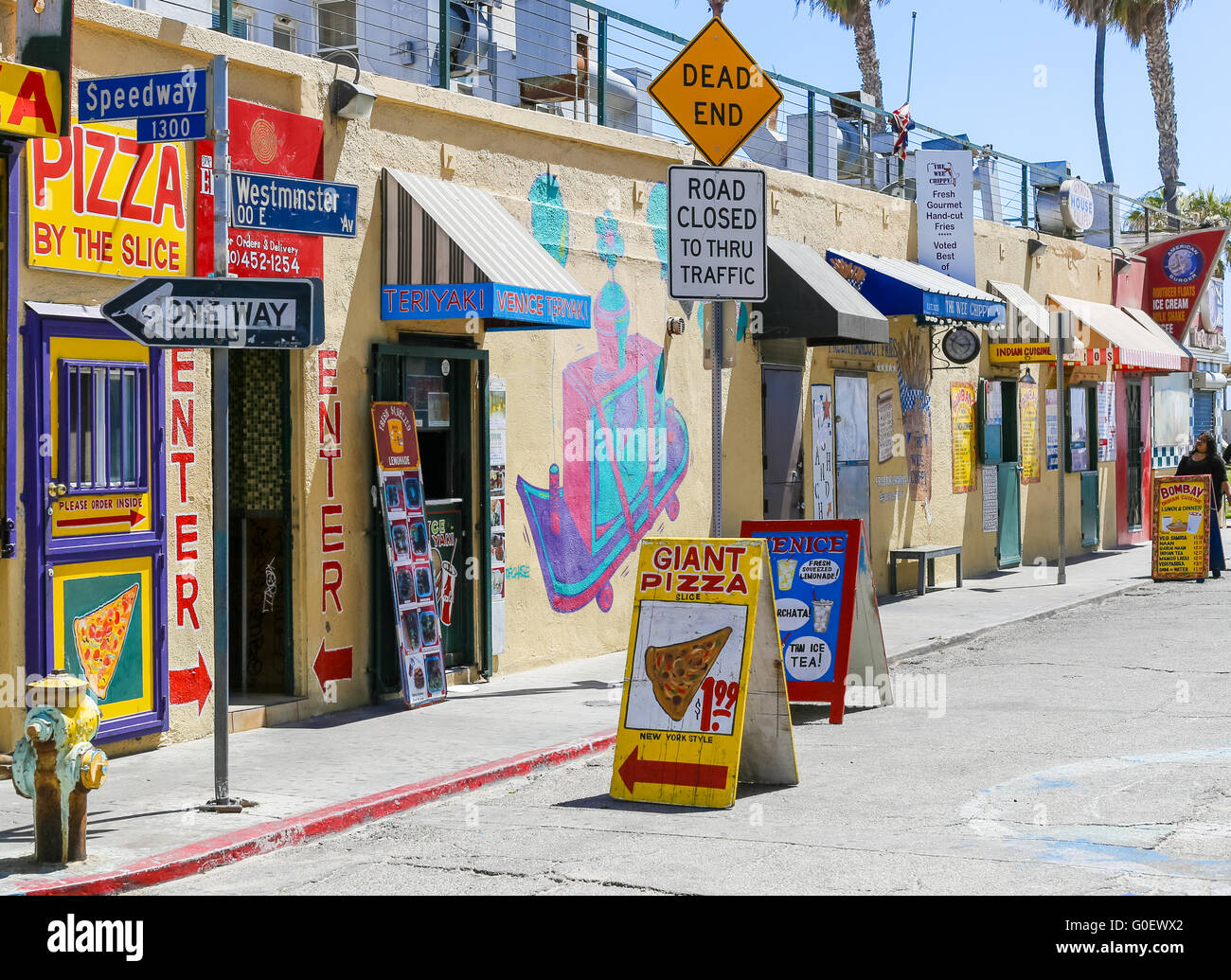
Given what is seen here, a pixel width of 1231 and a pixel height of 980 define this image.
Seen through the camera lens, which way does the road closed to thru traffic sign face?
facing the viewer

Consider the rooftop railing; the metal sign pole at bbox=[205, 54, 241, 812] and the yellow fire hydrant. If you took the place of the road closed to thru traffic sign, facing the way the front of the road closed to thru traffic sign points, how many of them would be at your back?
1

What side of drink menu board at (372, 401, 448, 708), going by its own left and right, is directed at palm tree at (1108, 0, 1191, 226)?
left

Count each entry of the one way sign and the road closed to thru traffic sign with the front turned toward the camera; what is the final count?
2

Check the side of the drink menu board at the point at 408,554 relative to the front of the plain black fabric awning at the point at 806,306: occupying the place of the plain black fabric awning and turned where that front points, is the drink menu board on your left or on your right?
on your right

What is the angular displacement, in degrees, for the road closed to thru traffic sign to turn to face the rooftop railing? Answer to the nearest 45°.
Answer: approximately 180°

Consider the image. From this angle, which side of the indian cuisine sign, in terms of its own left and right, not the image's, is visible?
front

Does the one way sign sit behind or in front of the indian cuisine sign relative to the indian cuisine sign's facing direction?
in front

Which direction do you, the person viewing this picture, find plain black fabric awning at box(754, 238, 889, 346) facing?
facing the viewer and to the right of the viewer

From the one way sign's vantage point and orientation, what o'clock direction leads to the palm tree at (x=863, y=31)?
The palm tree is roughly at 7 o'clock from the one way sign.

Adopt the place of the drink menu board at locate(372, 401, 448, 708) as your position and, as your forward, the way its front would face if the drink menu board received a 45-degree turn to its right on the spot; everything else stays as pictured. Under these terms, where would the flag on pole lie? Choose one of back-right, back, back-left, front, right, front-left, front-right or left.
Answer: back-left
